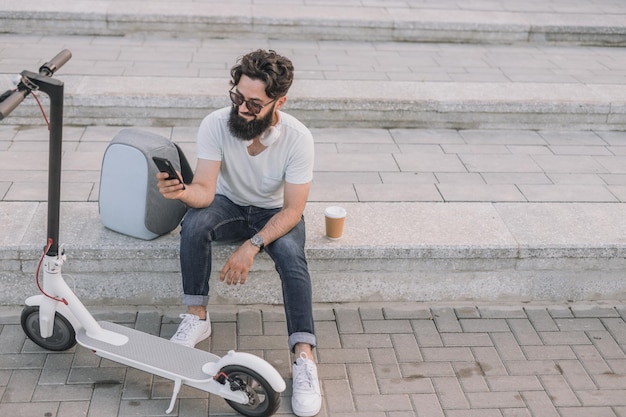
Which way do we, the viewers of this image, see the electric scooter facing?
facing away from the viewer and to the left of the viewer

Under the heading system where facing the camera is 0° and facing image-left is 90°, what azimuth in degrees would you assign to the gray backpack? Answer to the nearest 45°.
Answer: approximately 45°

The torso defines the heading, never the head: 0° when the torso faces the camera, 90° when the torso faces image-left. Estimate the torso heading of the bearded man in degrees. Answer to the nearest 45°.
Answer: approximately 0°

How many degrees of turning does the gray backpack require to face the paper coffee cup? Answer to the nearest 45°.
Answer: approximately 135° to its left

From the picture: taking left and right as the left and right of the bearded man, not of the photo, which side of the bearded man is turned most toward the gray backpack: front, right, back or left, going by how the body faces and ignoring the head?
right

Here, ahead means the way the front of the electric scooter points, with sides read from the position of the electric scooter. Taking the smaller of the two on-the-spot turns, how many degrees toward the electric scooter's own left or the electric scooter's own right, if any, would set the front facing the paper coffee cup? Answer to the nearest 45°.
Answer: approximately 90° to the electric scooter's own right

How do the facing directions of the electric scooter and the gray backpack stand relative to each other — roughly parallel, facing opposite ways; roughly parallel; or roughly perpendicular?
roughly perpendicular
